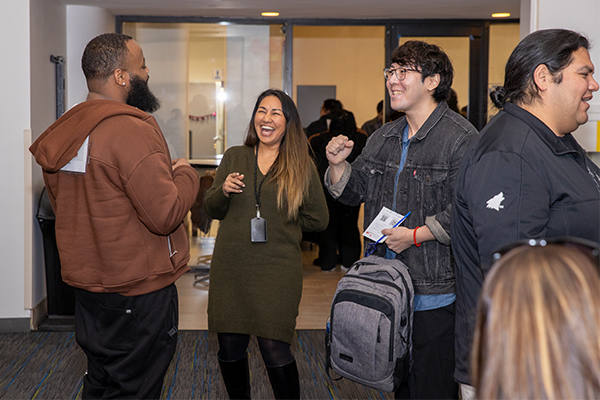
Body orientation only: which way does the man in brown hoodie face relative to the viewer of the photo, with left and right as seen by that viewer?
facing away from the viewer and to the right of the viewer

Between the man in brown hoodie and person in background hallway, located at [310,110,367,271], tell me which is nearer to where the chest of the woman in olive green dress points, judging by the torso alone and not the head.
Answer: the man in brown hoodie

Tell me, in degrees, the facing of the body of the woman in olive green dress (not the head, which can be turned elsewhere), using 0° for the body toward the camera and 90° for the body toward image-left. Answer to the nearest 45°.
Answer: approximately 0°

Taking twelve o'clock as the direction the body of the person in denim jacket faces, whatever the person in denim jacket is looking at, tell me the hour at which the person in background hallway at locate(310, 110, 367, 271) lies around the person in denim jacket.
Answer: The person in background hallway is roughly at 4 o'clock from the person in denim jacket.

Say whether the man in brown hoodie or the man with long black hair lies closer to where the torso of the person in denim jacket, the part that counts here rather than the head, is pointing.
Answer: the man in brown hoodie
